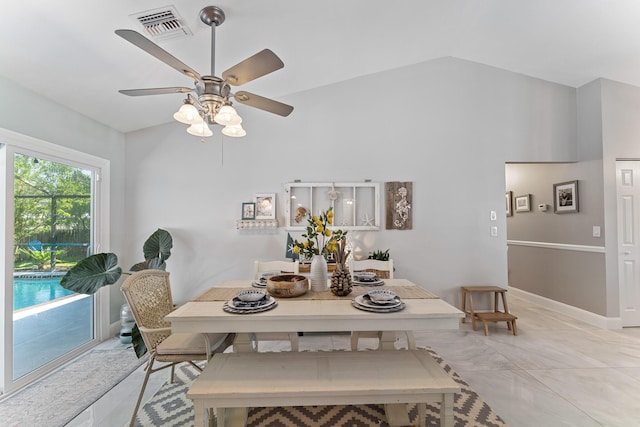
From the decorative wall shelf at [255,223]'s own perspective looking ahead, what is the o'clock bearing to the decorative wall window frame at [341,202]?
the decorative wall window frame at [341,202] is roughly at 9 o'clock from the decorative wall shelf at [255,223].

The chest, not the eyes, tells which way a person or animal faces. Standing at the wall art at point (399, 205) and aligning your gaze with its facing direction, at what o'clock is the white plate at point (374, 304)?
The white plate is roughly at 12 o'clock from the wall art.

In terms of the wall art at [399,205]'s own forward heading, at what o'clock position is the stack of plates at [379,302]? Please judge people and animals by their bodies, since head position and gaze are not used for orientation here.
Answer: The stack of plates is roughly at 12 o'clock from the wall art.

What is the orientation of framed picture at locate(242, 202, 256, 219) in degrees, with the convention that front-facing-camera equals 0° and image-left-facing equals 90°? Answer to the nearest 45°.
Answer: approximately 0°

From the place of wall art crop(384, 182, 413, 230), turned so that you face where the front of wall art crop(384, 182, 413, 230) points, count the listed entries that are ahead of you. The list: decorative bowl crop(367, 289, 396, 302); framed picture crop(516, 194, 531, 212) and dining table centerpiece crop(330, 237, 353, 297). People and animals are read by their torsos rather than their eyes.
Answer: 2

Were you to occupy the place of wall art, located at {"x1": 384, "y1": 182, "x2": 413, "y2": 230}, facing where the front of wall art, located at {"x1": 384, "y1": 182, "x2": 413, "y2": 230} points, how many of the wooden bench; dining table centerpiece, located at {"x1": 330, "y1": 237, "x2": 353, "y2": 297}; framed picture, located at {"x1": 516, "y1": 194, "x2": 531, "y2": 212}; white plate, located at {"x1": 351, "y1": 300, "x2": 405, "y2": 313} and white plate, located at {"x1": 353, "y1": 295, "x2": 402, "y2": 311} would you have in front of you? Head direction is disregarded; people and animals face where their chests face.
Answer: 4

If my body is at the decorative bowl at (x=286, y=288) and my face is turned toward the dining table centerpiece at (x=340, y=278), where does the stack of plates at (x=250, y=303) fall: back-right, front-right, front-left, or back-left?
back-right

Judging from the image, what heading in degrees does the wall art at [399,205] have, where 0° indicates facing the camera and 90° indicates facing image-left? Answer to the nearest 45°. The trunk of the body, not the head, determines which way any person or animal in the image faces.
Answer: approximately 0°
